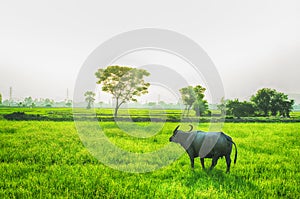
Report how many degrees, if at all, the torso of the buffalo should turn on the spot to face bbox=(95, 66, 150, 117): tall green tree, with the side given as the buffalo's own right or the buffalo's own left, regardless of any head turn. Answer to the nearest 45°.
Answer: approximately 45° to the buffalo's own right

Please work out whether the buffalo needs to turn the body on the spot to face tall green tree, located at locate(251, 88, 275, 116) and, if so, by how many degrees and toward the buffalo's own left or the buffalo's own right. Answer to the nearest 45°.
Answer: approximately 90° to the buffalo's own right

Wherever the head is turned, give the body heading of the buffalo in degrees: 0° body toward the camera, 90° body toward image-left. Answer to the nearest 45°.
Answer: approximately 90°

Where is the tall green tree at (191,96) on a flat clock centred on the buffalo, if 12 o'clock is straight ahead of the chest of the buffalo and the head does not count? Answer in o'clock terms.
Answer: The tall green tree is roughly at 3 o'clock from the buffalo.

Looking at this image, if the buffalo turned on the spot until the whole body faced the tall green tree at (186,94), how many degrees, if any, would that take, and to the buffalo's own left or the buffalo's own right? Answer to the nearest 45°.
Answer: approximately 90° to the buffalo's own right
